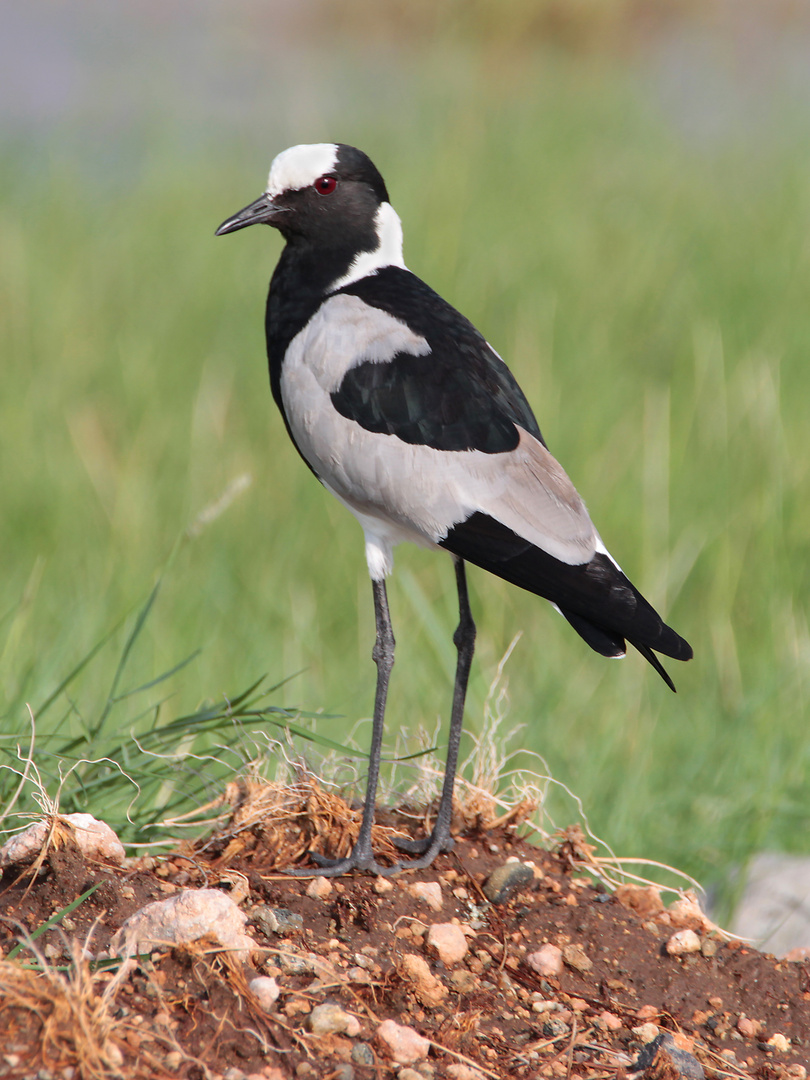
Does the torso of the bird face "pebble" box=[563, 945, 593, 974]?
no

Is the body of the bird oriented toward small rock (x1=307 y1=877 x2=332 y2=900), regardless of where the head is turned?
no

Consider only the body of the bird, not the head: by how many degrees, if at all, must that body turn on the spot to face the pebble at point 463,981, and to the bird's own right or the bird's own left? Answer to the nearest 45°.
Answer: approximately 90° to the bird's own left

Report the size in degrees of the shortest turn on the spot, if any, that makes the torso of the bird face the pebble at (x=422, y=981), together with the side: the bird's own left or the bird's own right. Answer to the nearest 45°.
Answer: approximately 90° to the bird's own left

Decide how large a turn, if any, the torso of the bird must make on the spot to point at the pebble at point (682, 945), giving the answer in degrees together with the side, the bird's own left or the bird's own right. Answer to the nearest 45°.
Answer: approximately 135° to the bird's own left

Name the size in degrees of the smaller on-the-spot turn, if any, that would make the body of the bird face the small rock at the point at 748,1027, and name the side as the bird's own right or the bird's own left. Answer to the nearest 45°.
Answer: approximately 135° to the bird's own left

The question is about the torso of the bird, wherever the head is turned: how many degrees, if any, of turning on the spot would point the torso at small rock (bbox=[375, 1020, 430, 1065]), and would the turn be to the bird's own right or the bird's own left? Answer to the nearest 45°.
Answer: approximately 90° to the bird's own left

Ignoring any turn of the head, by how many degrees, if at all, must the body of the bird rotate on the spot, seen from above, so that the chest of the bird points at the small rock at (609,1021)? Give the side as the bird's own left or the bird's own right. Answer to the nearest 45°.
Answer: approximately 135° to the bird's own left

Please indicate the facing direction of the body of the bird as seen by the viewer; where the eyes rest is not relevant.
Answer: to the viewer's left

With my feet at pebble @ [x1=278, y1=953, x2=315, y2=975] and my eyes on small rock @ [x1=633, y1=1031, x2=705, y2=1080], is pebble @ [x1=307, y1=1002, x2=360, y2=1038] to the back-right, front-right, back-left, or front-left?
front-right

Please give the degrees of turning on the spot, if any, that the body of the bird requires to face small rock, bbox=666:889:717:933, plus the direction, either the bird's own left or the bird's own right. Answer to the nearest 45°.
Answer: approximately 135° to the bird's own left

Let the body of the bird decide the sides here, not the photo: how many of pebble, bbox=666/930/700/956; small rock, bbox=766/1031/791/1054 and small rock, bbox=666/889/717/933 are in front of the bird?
0

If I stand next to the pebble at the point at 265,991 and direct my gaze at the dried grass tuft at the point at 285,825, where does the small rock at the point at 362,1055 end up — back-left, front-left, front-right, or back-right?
back-right
